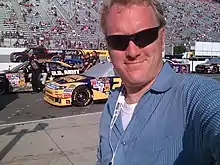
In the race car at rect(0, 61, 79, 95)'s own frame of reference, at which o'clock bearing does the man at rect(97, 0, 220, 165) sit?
The man is roughly at 9 o'clock from the race car.

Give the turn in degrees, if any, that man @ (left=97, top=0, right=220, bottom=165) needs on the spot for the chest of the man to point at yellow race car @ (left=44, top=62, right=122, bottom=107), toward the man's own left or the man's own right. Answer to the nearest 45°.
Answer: approximately 135° to the man's own right

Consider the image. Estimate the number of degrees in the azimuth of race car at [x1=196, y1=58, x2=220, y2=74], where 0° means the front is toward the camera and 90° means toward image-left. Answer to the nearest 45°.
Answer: approximately 45°

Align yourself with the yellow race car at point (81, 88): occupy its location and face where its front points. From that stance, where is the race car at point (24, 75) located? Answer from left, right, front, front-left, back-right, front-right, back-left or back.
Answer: right

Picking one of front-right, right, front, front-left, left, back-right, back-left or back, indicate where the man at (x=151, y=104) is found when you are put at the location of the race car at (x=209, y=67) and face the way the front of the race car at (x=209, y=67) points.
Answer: front-left

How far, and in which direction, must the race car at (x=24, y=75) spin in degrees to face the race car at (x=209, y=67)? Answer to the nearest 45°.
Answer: approximately 135° to its right

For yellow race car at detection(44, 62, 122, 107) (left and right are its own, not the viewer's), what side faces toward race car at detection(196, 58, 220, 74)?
back

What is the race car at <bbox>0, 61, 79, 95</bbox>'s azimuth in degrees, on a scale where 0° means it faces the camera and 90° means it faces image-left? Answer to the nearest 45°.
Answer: approximately 90°
